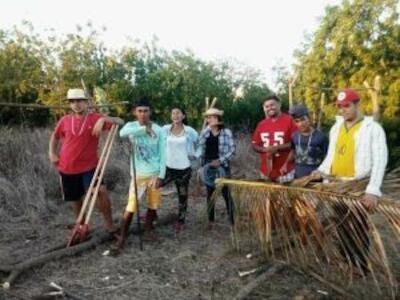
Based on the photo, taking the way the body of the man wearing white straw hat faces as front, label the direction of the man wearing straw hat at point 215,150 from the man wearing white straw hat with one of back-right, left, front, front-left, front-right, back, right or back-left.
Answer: left

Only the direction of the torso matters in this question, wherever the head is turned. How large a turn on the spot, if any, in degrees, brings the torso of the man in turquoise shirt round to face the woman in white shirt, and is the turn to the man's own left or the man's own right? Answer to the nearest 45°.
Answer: approximately 135° to the man's own left

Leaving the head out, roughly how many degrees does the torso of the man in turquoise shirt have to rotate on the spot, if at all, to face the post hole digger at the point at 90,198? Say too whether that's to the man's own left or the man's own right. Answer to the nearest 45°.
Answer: approximately 90° to the man's own right
